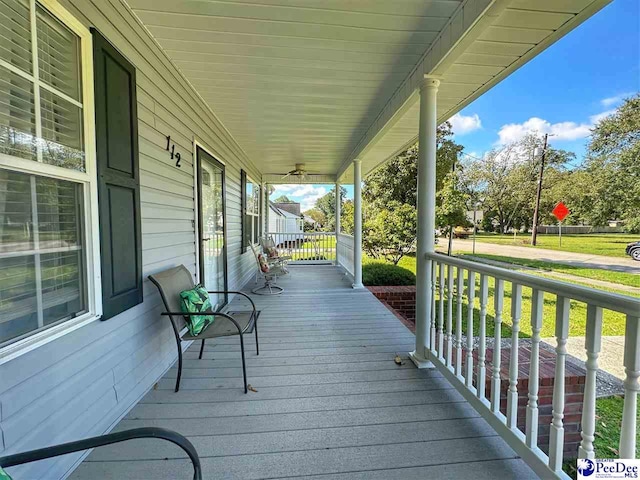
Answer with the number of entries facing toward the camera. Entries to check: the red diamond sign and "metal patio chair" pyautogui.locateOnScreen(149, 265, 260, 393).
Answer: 1

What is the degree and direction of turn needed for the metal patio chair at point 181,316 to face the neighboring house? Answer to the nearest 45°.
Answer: approximately 90° to its left

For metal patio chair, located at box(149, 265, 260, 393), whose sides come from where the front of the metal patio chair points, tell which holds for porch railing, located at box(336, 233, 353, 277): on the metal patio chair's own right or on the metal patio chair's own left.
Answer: on the metal patio chair's own left

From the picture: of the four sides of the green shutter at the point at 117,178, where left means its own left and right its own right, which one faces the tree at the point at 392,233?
left

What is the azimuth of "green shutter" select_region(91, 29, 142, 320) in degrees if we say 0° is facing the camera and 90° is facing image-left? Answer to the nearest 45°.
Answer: approximately 315°

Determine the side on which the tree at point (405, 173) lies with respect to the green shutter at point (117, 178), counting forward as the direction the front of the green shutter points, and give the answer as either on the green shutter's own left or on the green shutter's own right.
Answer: on the green shutter's own left

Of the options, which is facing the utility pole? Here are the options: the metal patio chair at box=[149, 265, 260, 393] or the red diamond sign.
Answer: the metal patio chair

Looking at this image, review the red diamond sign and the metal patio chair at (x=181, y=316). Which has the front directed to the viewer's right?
the metal patio chair

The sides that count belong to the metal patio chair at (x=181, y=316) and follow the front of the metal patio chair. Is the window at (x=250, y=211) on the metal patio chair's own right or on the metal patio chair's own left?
on the metal patio chair's own left

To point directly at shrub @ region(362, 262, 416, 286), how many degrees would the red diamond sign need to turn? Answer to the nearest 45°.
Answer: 0° — it already faces it

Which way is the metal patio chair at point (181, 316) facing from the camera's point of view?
to the viewer's right
